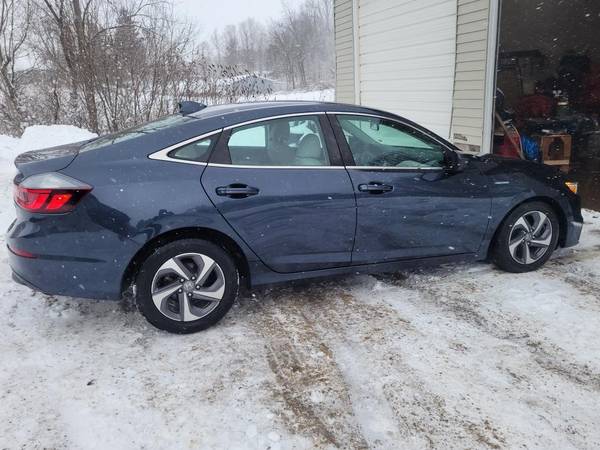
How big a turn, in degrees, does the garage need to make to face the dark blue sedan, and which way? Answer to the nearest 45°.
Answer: approximately 45° to its left

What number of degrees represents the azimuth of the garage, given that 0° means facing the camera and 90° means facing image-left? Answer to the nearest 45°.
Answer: approximately 45°
